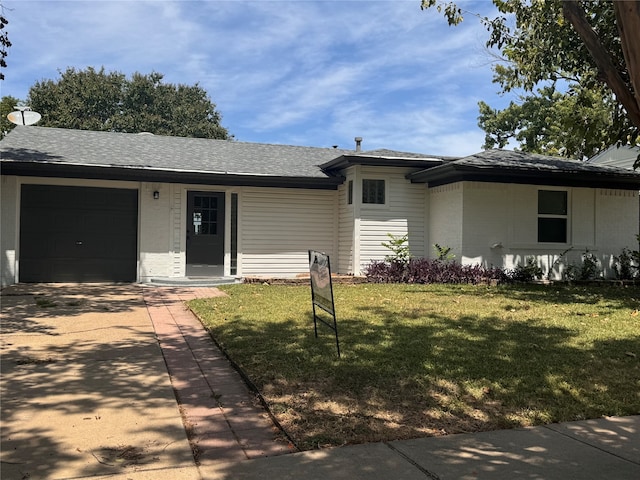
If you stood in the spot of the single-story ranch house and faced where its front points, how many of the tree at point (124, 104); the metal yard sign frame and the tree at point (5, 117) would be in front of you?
1

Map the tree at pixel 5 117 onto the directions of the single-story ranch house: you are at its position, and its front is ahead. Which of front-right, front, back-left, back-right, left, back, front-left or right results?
back-right

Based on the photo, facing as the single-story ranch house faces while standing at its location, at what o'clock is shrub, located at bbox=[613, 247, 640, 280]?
The shrub is roughly at 9 o'clock from the single-story ranch house.

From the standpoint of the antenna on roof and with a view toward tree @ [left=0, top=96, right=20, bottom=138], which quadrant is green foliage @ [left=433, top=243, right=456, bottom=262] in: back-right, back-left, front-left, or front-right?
back-right

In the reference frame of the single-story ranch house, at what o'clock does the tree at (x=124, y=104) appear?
The tree is roughly at 5 o'clock from the single-story ranch house.

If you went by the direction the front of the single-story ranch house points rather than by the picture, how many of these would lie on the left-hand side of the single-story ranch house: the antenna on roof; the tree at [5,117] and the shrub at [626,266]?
1

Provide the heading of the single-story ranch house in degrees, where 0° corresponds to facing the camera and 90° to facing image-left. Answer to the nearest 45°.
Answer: approximately 0°

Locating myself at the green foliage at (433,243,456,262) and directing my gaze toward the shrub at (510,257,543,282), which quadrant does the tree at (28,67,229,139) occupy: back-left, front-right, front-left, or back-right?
back-left

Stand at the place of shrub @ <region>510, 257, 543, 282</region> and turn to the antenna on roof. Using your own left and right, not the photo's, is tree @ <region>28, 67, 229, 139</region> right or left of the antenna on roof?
right
